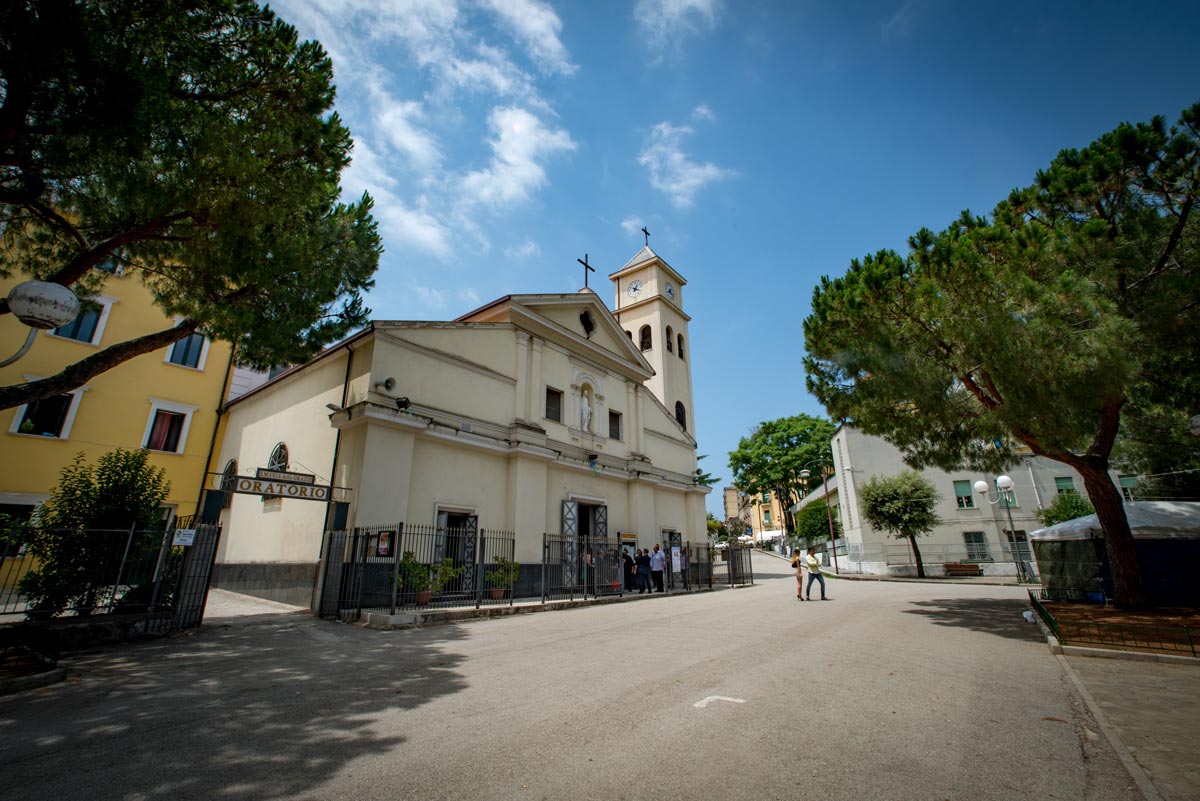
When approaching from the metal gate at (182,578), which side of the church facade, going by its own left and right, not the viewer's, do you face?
right

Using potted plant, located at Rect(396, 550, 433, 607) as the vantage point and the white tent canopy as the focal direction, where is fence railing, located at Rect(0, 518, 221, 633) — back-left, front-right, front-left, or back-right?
back-right

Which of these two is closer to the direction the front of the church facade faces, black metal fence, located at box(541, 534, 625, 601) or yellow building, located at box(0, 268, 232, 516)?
the black metal fence

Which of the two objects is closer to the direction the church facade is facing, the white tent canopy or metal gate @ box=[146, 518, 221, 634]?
the white tent canopy

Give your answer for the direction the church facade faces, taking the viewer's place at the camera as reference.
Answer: facing the viewer and to the right of the viewer

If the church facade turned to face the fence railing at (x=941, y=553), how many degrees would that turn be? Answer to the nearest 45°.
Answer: approximately 45° to its left

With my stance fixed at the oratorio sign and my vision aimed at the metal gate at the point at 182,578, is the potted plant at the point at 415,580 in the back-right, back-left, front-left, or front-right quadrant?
back-left
